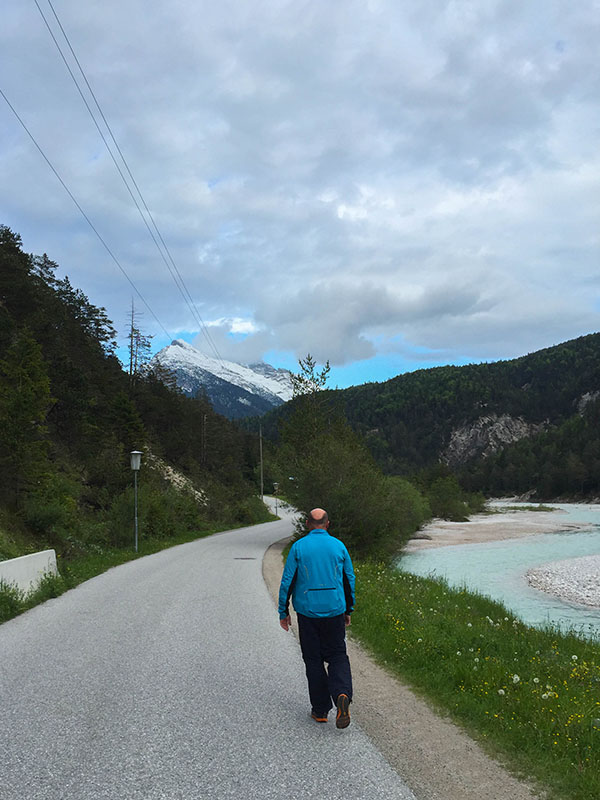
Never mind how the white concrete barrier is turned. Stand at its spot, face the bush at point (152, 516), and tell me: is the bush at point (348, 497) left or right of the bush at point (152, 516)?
right

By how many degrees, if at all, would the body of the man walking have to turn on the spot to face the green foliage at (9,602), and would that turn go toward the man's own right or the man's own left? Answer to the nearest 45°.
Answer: approximately 45° to the man's own left

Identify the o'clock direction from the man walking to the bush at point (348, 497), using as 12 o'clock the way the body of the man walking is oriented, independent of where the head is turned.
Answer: The bush is roughly at 12 o'clock from the man walking.

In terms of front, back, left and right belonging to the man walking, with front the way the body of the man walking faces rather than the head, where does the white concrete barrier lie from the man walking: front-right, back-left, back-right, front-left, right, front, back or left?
front-left

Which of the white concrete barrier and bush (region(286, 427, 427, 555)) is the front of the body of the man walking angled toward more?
the bush

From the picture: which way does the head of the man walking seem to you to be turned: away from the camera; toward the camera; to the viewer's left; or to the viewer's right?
away from the camera

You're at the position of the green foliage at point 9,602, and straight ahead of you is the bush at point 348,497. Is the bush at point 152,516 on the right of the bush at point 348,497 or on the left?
left

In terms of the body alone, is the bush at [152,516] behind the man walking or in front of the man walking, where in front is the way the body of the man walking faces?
in front

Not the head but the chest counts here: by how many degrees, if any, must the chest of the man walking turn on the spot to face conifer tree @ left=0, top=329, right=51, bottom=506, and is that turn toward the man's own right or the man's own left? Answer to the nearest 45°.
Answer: approximately 45° to the man's own left

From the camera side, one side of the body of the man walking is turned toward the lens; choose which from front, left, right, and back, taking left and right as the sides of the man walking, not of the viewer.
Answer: back
